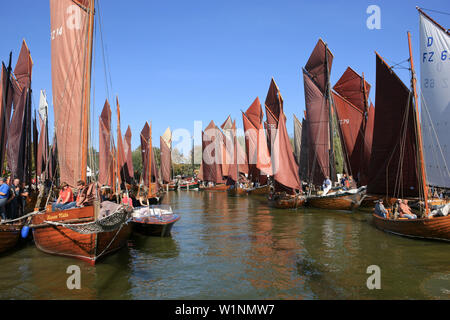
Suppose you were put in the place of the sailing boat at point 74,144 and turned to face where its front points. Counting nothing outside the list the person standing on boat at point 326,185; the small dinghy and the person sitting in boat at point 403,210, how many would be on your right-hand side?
0

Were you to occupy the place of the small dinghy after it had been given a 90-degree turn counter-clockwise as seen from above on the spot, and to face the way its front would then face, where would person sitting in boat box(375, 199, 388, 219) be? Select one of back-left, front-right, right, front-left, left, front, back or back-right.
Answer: front-right

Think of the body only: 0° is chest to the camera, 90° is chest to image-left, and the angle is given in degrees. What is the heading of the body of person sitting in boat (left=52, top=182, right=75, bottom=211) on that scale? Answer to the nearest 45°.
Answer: approximately 45°

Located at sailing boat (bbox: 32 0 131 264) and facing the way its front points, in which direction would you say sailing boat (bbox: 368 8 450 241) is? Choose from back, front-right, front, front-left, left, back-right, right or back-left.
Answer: front-left

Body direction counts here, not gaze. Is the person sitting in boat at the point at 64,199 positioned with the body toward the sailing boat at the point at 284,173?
no

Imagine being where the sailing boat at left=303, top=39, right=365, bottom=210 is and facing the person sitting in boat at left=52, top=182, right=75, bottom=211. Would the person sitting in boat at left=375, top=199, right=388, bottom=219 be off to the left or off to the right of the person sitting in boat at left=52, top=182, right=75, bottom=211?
left

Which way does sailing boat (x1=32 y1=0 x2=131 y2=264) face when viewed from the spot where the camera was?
facing the viewer and to the right of the viewer

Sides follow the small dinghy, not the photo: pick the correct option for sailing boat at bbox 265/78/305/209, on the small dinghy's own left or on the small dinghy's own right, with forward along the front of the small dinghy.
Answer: on the small dinghy's own left

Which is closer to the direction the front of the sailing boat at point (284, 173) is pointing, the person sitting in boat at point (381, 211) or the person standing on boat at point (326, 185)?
the person sitting in boat
